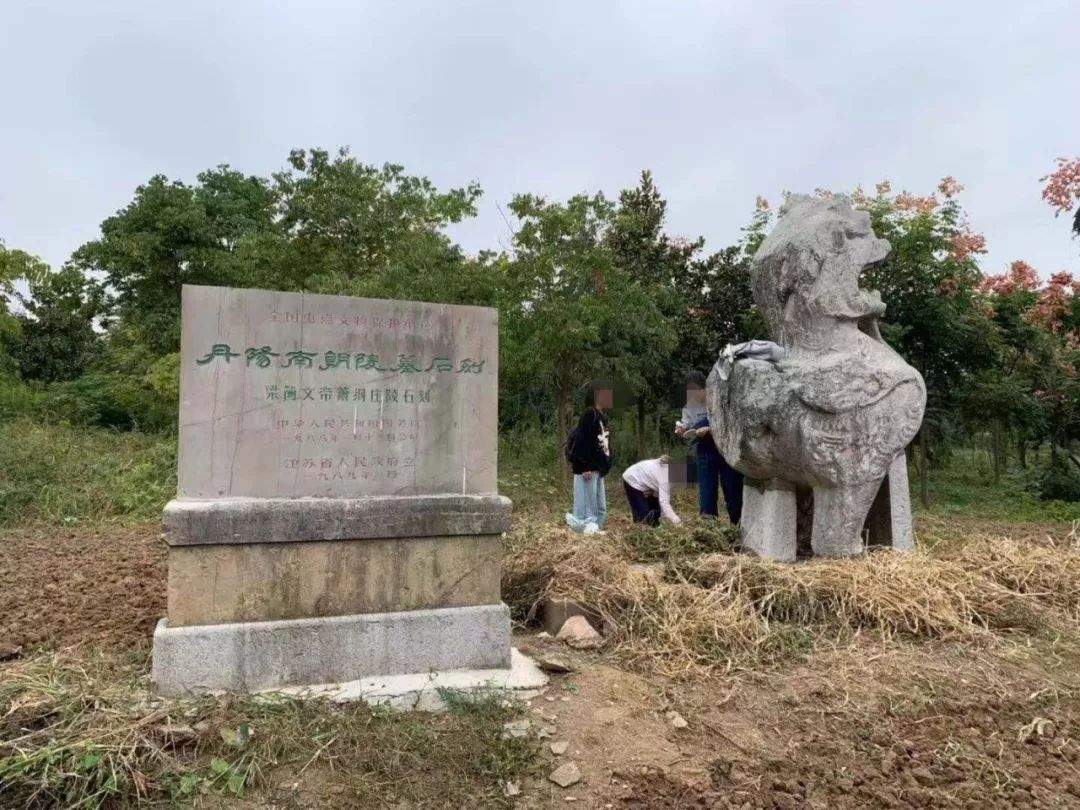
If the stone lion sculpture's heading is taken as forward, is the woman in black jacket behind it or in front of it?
behind

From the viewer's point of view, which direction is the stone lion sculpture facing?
to the viewer's right

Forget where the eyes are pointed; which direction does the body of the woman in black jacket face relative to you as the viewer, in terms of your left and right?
facing the viewer and to the right of the viewer

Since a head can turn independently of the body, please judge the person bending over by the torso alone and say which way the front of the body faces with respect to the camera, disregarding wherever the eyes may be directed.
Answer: to the viewer's right

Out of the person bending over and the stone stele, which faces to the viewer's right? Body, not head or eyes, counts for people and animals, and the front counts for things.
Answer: the person bending over

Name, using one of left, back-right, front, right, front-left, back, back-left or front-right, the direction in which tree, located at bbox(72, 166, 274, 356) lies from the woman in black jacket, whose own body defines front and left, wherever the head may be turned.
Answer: back

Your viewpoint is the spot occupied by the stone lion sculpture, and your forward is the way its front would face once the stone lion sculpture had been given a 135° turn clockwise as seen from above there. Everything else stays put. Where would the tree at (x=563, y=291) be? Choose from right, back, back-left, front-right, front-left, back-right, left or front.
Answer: right

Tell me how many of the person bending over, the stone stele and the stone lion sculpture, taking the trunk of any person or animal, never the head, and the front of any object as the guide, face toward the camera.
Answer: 1

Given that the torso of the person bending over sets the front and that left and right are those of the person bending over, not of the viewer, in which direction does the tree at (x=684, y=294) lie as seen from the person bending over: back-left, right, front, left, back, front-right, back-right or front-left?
left

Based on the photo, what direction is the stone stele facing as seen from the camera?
toward the camera

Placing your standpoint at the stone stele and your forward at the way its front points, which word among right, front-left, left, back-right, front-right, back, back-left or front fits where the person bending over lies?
back-left

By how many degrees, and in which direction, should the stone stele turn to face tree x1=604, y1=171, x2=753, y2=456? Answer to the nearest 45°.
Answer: approximately 135° to its left

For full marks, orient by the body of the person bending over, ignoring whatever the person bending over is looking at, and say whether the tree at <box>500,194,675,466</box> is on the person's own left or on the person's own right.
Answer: on the person's own left

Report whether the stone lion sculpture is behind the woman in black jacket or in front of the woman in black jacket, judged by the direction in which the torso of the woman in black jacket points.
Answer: in front
